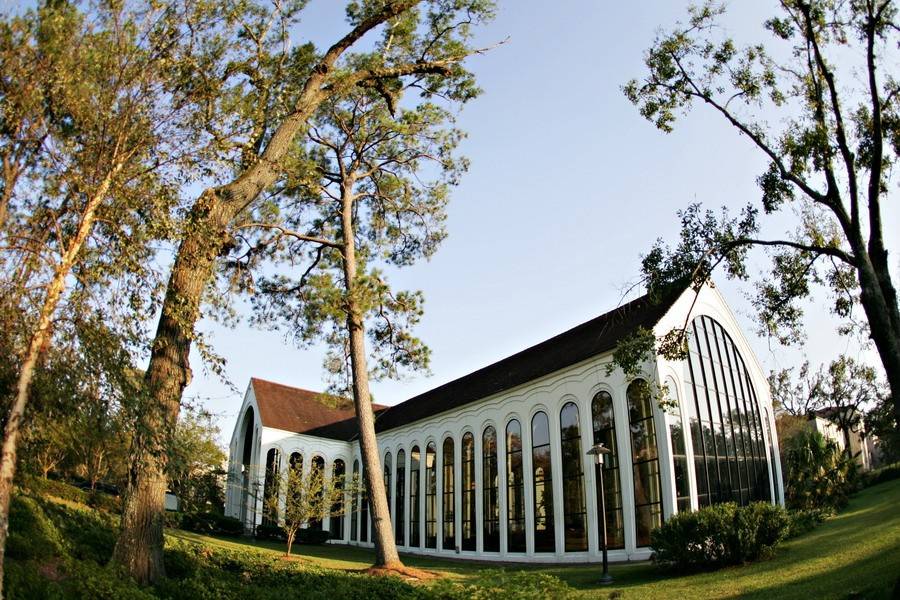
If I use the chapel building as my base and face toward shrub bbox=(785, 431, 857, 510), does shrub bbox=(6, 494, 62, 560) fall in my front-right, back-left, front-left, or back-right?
back-right
